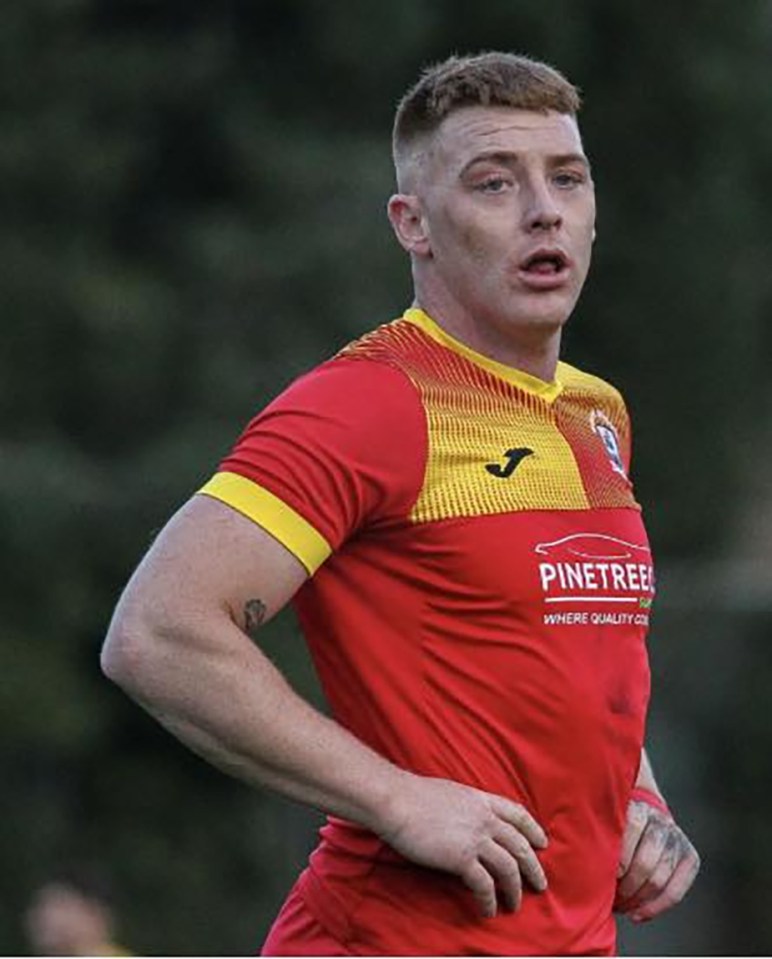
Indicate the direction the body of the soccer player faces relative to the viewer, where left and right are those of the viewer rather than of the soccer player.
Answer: facing the viewer and to the right of the viewer

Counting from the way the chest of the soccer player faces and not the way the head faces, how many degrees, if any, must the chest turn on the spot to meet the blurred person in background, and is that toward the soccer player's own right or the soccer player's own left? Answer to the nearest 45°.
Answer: approximately 135° to the soccer player's own left

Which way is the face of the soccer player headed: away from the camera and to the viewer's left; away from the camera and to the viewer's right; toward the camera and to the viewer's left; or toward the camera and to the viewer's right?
toward the camera and to the viewer's right
